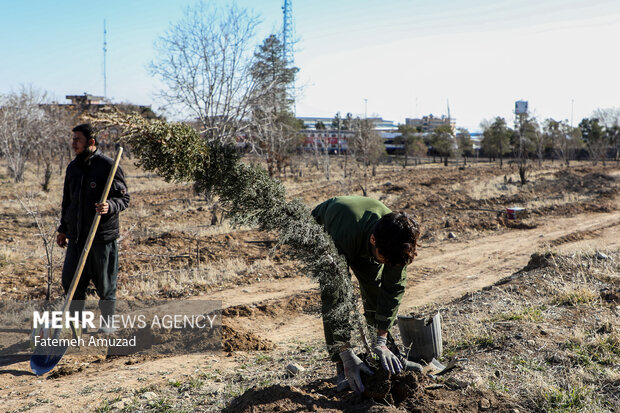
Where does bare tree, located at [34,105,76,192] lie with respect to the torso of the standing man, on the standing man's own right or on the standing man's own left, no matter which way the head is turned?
on the standing man's own right

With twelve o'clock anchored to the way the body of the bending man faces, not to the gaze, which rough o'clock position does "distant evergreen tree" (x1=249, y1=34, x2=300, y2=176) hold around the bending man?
The distant evergreen tree is roughly at 7 o'clock from the bending man.

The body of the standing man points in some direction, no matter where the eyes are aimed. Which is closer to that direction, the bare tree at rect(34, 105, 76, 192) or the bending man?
the bending man

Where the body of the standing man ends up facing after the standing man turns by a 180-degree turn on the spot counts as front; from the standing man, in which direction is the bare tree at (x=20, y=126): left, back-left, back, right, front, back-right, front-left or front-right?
front-left

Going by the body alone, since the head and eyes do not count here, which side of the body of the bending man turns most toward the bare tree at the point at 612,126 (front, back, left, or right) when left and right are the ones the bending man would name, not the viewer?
left

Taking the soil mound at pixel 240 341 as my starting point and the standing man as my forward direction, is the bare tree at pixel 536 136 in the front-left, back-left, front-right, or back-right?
back-right

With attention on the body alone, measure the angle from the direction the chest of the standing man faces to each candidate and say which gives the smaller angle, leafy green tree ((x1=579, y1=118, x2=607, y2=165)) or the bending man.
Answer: the bending man

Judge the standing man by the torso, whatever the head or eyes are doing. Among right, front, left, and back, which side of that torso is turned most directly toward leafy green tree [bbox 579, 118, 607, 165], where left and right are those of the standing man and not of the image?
back

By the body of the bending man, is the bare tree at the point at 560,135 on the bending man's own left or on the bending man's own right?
on the bending man's own left

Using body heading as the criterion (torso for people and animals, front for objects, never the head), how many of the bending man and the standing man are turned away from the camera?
0

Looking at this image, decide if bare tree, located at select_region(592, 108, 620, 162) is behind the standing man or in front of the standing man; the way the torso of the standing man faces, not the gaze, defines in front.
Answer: behind
